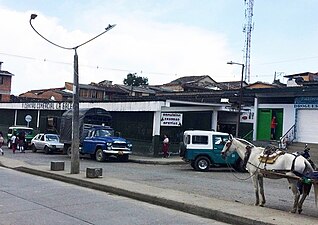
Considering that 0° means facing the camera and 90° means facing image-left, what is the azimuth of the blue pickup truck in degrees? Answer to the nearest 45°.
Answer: approximately 315°

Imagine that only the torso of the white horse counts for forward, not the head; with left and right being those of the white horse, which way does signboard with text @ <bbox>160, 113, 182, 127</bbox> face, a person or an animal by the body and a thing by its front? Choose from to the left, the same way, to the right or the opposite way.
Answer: to the left

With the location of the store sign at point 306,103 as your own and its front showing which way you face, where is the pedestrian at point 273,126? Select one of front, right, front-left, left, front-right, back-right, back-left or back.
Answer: back-right

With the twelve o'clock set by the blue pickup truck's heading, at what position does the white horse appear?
The white horse is roughly at 1 o'clock from the blue pickup truck.

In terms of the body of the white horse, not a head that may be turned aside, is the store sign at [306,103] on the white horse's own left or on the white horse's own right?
on the white horse's own right

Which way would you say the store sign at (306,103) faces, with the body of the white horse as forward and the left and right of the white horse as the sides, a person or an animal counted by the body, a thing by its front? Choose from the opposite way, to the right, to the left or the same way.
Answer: to the left

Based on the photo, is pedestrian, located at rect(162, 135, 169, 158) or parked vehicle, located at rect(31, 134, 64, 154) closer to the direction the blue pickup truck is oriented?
the pedestrian
